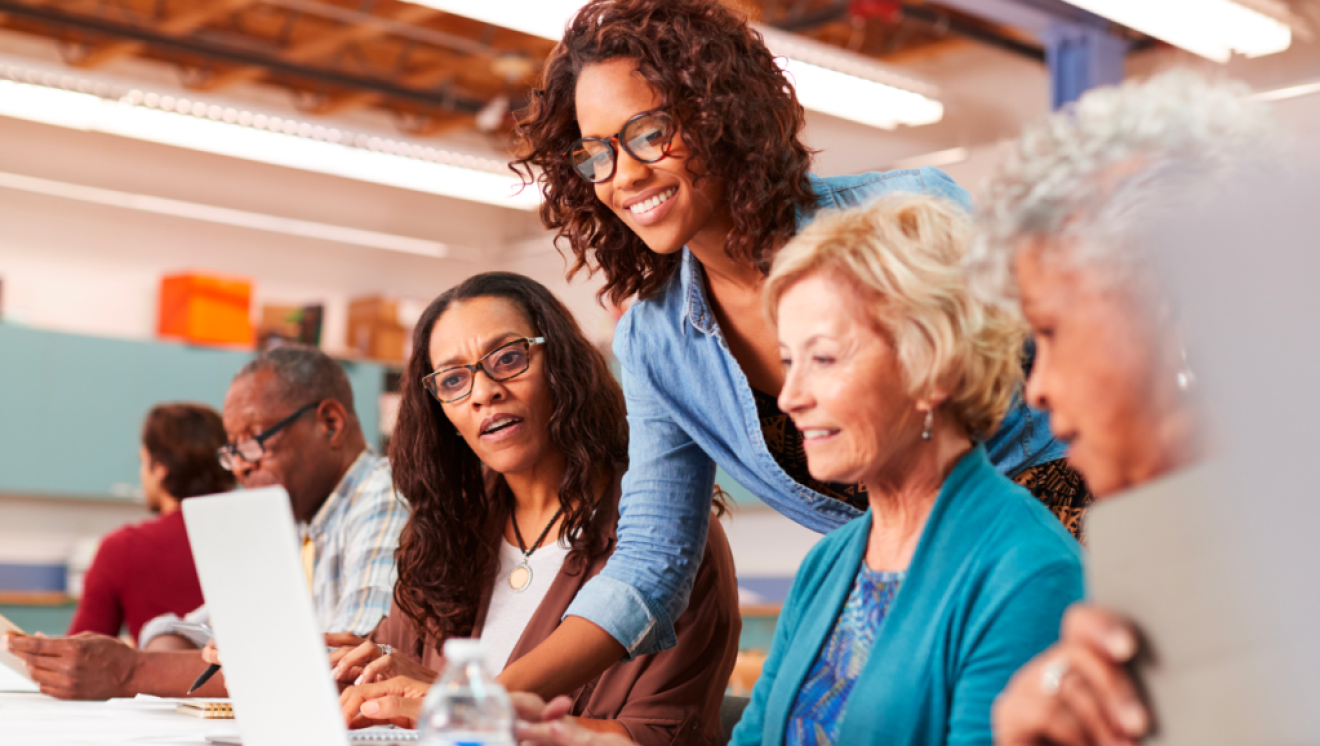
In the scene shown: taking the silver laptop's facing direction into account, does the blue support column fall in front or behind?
in front

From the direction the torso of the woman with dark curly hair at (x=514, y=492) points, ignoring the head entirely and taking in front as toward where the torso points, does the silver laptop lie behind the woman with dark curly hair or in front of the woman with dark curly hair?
in front

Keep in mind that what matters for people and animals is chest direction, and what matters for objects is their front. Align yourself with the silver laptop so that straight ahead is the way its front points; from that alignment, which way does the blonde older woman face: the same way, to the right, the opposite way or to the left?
the opposite way

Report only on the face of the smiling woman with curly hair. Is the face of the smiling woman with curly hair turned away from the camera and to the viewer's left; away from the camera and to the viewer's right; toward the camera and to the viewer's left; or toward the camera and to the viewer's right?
toward the camera and to the viewer's left

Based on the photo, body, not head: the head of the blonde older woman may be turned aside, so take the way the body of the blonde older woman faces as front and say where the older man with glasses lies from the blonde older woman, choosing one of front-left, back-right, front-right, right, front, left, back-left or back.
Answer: right

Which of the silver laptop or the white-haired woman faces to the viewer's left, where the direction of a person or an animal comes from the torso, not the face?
the white-haired woman

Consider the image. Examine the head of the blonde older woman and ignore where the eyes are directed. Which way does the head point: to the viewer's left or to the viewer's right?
to the viewer's left

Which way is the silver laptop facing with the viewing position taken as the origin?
facing away from the viewer and to the right of the viewer

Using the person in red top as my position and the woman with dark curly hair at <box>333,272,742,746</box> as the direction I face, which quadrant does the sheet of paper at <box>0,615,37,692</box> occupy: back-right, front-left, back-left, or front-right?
front-right

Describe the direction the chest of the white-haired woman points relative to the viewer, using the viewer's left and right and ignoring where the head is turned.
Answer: facing to the left of the viewer

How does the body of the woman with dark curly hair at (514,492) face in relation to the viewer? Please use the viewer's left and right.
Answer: facing the viewer and to the left of the viewer

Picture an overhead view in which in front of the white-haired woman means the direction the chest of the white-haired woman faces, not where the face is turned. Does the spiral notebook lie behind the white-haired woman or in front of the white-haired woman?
in front

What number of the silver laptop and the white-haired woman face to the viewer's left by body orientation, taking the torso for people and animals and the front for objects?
1

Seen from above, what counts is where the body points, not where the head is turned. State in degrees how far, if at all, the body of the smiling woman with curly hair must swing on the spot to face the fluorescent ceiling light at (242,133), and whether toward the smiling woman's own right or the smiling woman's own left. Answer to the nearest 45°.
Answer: approximately 90° to the smiling woman's own right
